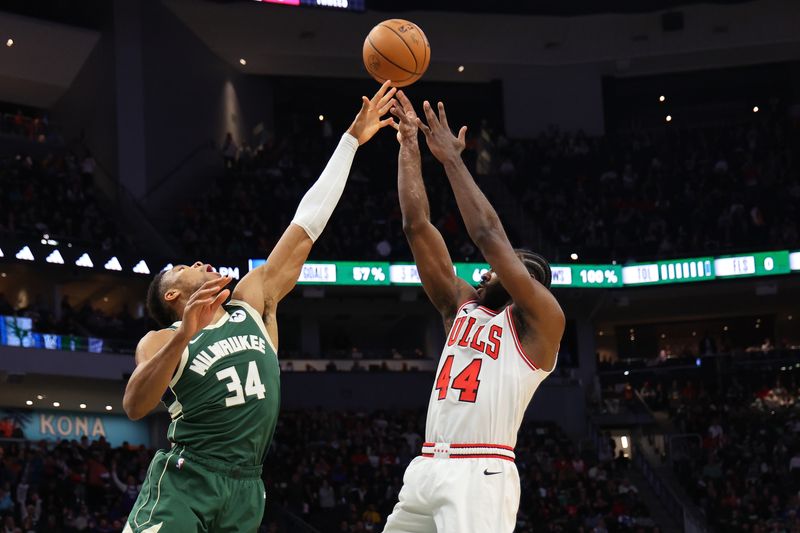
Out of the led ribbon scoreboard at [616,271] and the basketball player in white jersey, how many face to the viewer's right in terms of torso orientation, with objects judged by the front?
0

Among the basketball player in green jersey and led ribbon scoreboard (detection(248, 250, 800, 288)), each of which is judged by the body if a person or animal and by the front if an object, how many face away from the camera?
0

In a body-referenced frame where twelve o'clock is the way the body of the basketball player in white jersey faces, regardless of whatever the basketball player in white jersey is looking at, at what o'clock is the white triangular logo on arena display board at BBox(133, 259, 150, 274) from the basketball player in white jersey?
The white triangular logo on arena display board is roughly at 4 o'clock from the basketball player in white jersey.

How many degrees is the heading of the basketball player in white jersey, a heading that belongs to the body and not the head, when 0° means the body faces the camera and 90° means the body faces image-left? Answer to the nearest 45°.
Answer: approximately 45°

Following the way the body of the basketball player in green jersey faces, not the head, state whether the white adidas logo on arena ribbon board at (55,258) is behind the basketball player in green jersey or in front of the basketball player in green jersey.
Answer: behind

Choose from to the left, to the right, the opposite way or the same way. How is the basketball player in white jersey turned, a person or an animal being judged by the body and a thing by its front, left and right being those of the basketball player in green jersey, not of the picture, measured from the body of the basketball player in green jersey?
to the right

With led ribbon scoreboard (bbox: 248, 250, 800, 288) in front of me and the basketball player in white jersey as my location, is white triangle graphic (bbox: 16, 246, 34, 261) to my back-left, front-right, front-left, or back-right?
front-left

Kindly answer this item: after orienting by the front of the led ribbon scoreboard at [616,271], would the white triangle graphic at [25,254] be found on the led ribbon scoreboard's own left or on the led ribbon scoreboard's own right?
on the led ribbon scoreboard's own right

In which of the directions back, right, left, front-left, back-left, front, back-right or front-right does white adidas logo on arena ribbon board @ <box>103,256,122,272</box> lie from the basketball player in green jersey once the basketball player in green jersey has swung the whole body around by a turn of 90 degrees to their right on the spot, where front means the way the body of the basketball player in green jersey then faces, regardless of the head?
back-right

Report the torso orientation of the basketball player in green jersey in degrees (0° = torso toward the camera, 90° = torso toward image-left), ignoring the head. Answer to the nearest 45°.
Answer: approximately 315°

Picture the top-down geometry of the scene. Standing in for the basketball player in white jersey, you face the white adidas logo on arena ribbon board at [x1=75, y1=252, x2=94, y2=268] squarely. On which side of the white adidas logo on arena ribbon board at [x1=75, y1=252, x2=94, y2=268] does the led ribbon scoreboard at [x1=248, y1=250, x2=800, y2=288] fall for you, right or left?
right

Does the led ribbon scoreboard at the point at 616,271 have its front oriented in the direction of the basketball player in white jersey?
yes

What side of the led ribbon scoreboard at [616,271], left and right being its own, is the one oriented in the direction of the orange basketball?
front

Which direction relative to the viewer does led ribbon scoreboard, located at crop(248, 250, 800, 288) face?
toward the camera
